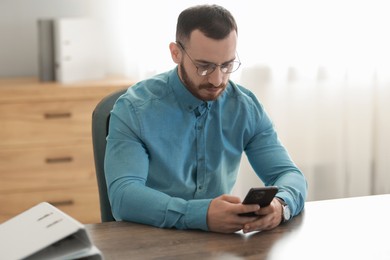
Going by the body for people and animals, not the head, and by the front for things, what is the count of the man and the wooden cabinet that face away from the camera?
0

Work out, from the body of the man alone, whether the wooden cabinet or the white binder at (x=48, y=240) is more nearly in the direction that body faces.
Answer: the white binder

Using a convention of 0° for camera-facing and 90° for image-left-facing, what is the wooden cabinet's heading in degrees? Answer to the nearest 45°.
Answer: approximately 0°

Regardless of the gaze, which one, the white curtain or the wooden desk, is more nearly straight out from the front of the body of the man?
the wooden desk

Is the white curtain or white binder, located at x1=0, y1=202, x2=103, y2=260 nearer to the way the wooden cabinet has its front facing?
the white binder

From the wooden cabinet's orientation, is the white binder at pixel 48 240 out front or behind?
out front

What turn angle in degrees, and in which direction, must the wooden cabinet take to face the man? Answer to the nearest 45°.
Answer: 0° — it already faces them

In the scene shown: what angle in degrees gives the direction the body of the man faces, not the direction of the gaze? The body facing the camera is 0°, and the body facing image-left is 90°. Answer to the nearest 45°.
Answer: approximately 315°

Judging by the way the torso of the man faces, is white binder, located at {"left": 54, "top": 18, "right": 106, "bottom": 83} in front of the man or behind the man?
behind

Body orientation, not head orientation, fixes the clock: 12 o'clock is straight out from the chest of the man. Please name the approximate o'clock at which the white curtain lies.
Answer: The white curtain is roughly at 8 o'clock from the man.
